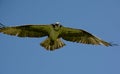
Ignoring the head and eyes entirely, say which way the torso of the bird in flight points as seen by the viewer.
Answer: toward the camera
